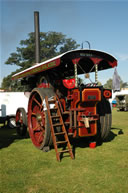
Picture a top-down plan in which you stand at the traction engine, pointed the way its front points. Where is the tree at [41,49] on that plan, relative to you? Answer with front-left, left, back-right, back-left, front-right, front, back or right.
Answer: front-right

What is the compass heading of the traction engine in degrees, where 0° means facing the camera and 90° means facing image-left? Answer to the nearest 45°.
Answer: approximately 135°

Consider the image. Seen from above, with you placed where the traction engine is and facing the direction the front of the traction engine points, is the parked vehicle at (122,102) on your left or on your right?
on your right
